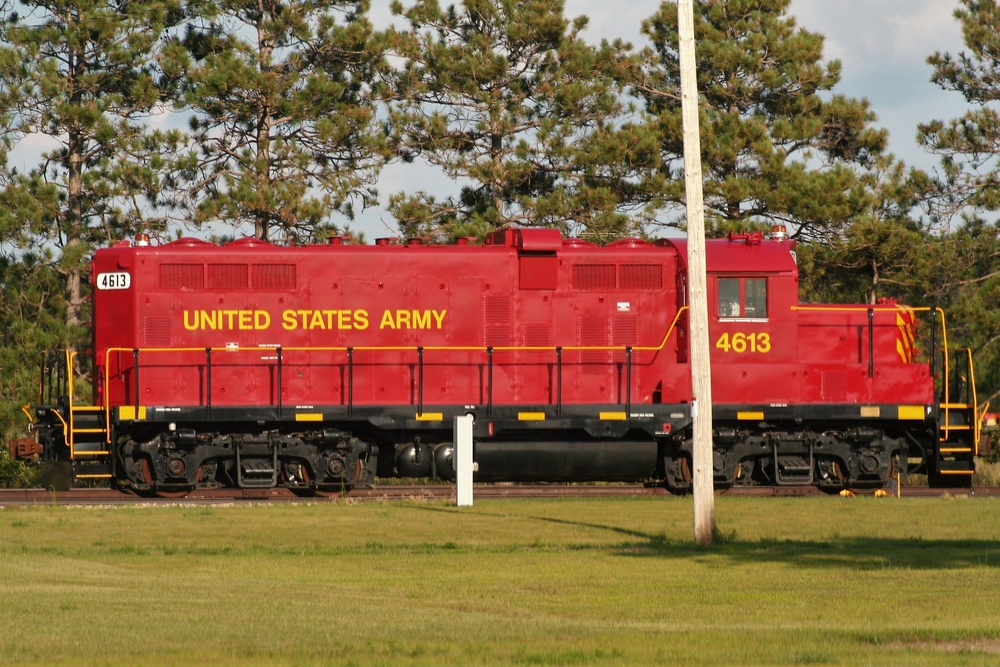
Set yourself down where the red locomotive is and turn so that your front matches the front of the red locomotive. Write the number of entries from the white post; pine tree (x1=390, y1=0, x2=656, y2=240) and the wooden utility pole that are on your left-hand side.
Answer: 1

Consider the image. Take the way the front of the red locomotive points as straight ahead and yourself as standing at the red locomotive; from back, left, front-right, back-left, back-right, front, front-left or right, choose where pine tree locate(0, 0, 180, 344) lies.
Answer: back-left

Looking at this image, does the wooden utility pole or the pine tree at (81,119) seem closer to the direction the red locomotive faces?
the wooden utility pole

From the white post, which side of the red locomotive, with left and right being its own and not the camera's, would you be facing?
right

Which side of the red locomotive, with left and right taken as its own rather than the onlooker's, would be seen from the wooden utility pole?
right

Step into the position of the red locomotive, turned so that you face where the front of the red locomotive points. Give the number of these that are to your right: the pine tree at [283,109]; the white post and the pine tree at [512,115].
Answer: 1

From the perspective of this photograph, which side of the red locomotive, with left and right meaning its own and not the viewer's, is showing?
right

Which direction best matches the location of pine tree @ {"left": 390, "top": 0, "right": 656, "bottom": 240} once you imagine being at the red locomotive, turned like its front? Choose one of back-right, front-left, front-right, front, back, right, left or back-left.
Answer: left

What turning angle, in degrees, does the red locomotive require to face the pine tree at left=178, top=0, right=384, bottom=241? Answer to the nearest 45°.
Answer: approximately 135° to its left
